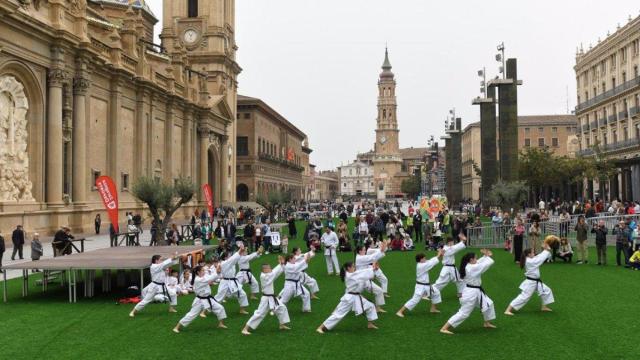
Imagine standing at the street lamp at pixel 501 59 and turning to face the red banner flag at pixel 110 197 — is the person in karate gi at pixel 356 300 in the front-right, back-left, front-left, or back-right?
front-left

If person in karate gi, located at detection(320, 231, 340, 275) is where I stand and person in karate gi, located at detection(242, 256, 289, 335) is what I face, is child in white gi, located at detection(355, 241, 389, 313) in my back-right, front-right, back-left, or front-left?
front-left

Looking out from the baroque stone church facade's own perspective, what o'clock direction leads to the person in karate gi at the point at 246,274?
The person in karate gi is roughly at 1 o'clock from the baroque stone church facade.

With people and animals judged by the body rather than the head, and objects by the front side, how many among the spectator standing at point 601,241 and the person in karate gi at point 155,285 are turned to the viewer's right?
1

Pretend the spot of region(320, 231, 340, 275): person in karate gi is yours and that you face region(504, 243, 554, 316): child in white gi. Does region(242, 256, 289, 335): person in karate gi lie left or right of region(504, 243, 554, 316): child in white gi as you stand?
right
